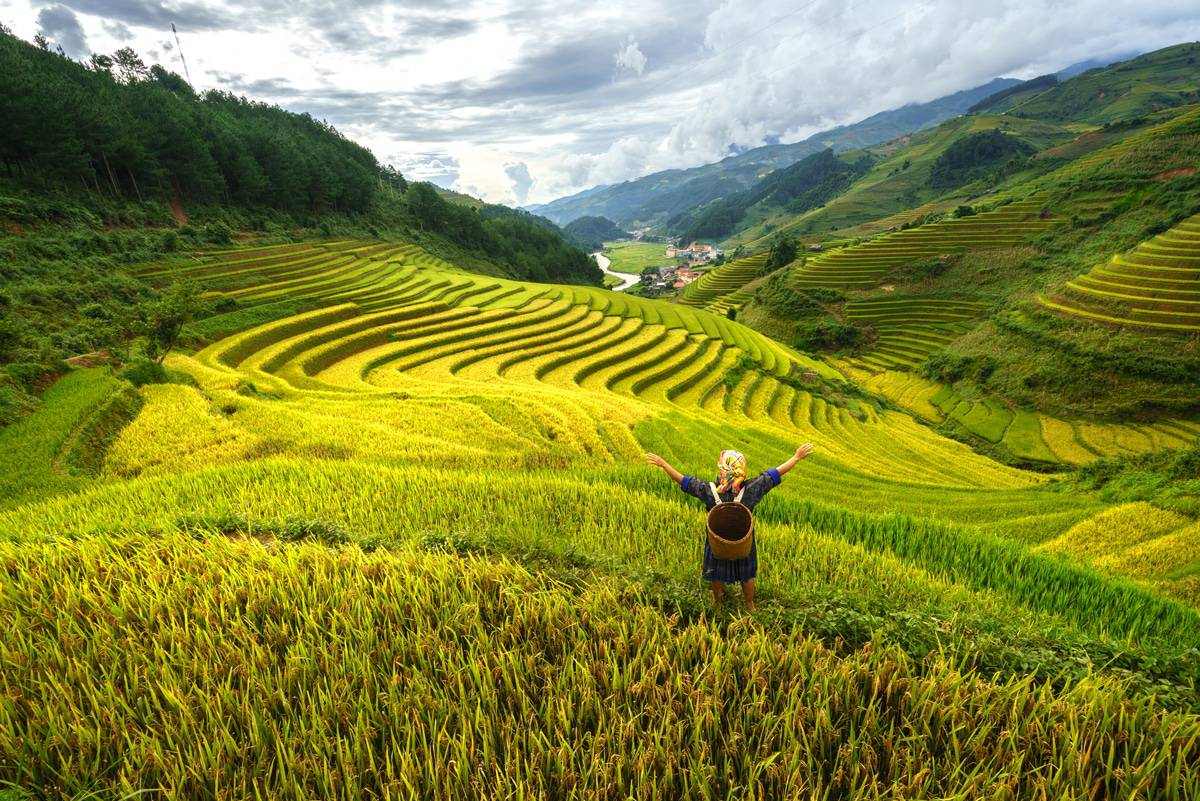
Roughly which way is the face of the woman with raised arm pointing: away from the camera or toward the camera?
away from the camera

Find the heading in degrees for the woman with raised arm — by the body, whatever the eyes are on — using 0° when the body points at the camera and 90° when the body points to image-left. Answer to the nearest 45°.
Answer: approximately 180°

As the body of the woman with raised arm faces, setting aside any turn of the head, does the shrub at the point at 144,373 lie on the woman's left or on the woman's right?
on the woman's left
